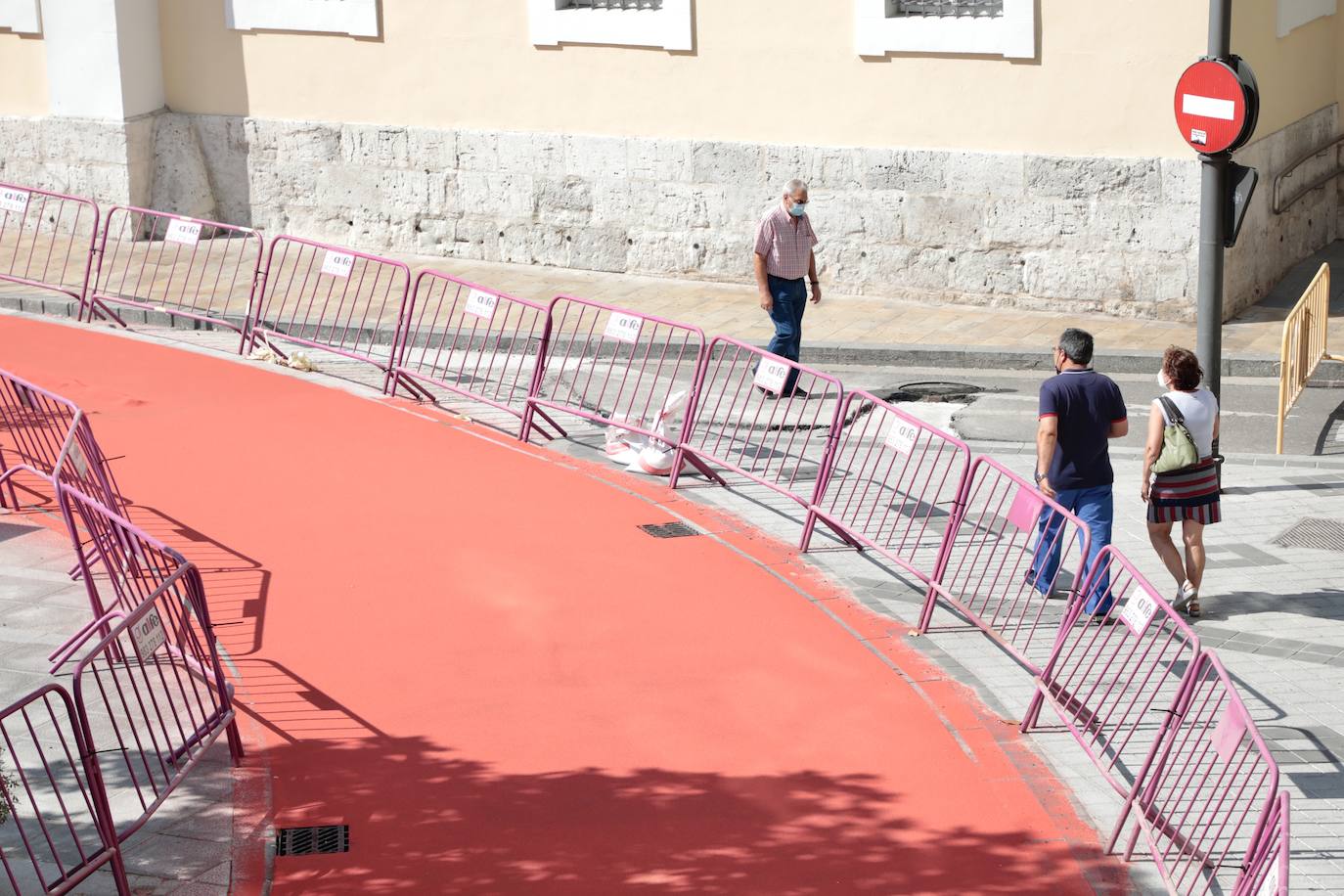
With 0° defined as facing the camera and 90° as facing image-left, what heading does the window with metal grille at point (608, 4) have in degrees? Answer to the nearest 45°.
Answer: approximately 0°

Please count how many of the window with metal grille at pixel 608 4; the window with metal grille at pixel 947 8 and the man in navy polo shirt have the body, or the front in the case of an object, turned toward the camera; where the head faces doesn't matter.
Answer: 2

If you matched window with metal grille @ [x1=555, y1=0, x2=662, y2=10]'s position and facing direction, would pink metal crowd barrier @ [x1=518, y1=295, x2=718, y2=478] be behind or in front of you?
in front

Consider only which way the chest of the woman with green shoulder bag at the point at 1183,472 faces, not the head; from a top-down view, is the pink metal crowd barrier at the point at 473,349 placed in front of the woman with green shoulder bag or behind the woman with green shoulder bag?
in front

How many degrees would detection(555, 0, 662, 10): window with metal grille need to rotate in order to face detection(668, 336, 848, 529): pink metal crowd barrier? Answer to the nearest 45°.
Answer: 0° — it already faces it

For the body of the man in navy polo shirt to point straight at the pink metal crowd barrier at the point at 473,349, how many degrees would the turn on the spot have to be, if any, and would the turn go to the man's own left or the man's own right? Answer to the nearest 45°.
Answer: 0° — they already face it

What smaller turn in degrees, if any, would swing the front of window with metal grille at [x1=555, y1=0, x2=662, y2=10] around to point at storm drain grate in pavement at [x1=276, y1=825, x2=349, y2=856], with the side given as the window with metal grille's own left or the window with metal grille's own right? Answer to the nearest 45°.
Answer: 0° — it already faces it

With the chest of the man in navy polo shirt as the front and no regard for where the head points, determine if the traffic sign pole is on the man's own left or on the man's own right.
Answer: on the man's own right

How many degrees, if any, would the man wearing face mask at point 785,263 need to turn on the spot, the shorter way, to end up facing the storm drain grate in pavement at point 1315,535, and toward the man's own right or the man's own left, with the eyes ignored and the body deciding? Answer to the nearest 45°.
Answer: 0° — they already face it

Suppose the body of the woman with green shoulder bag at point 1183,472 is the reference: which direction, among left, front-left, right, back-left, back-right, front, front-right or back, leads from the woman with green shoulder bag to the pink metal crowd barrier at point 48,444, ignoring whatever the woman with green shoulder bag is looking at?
front-left

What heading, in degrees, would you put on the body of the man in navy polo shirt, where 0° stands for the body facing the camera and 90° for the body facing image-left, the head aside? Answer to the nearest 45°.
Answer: approximately 135°

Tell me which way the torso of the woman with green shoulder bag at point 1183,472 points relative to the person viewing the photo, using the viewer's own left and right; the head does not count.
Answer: facing away from the viewer and to the left of the viewer
